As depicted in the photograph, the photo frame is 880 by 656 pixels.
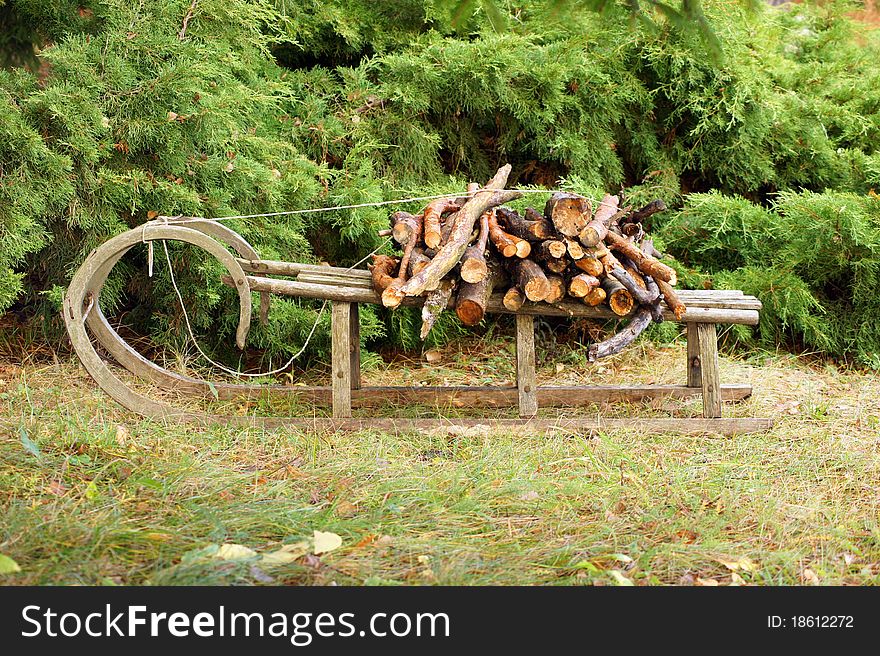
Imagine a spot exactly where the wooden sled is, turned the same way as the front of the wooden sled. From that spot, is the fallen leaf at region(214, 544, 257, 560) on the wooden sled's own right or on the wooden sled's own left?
on the wooden sled's own left

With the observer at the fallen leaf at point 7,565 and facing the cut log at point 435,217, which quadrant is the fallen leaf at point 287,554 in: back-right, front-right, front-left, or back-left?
front-right

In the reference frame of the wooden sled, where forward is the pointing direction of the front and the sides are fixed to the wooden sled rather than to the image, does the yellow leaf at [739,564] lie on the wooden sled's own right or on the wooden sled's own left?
on the wooden sled's own left

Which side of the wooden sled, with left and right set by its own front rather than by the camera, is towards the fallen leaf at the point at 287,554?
left

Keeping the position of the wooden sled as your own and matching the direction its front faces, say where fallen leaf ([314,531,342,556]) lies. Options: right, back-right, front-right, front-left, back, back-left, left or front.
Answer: left

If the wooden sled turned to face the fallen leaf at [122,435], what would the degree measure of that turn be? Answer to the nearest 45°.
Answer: approximately 45° to its left

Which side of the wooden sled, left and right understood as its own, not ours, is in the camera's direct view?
left
